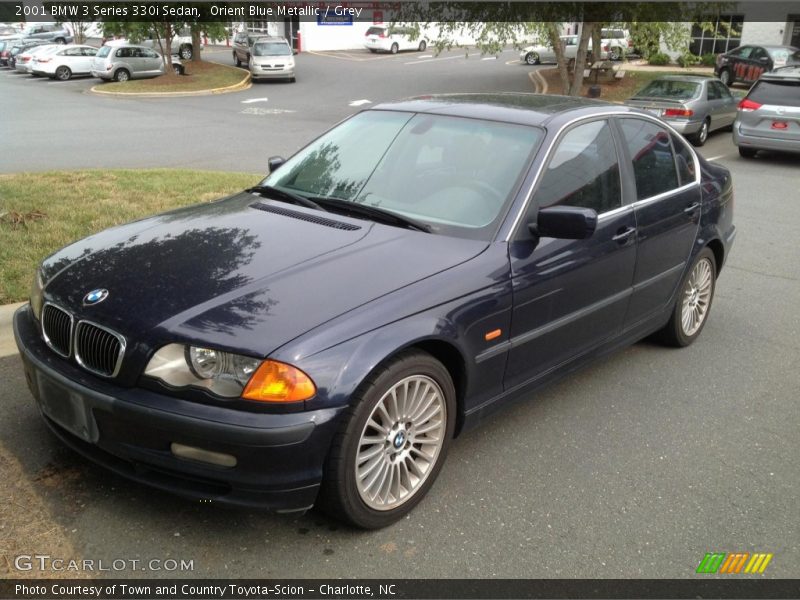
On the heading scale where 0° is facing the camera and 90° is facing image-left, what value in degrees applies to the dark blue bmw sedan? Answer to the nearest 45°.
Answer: approximately 45°

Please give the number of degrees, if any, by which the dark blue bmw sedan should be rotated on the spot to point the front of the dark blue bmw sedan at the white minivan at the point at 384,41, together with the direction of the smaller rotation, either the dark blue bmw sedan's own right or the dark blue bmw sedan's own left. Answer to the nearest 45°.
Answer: approximately 135° to the dark blue bmw sedan's own right

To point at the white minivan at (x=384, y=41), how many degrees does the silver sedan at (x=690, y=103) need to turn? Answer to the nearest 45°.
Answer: approximately 90° to its left

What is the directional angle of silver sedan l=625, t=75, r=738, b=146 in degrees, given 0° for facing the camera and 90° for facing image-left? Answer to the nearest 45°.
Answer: approximately 225°

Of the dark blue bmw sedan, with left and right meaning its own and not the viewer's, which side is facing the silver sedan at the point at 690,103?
back

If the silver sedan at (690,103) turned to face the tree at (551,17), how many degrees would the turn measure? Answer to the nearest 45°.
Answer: approximately 90° to its left

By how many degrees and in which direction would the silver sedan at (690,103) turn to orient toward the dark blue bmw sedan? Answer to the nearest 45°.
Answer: approximately 135° to its right

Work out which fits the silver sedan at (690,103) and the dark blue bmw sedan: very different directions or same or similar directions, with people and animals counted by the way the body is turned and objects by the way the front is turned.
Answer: very different directions
